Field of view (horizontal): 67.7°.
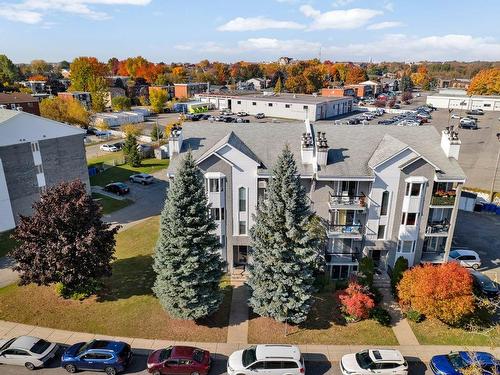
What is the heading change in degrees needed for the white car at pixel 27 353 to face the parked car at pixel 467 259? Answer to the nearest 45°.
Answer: approximately 135° to its right

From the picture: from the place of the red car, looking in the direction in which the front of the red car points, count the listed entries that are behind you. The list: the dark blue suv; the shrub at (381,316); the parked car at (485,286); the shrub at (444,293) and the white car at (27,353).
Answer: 3

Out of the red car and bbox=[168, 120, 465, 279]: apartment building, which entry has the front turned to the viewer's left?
the red car

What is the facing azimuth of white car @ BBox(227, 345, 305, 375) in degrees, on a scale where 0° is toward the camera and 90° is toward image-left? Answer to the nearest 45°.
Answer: approximately 90°

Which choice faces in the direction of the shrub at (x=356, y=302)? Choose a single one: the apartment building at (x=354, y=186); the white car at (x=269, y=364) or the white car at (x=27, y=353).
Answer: the apartment building

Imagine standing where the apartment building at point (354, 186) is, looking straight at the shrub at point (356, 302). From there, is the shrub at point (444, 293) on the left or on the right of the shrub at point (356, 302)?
left

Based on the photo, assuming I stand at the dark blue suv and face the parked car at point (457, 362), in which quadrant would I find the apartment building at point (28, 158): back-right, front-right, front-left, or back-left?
back-left

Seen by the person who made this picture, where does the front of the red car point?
facing to the left of the viewer

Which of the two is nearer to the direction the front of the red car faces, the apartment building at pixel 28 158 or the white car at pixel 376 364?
the apartment building

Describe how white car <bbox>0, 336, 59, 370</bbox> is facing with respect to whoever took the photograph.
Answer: facing away from the viewer and to the left of the viewer

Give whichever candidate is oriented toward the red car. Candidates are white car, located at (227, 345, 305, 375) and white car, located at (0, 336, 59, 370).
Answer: white car, located at (227, 345, 305, 375)

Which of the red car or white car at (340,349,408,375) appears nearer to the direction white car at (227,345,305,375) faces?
the red car

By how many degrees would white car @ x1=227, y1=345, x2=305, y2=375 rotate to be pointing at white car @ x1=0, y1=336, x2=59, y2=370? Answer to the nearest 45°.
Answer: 0° — it already faces it
